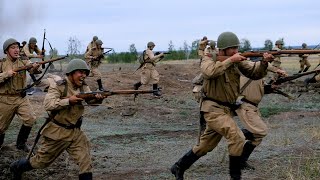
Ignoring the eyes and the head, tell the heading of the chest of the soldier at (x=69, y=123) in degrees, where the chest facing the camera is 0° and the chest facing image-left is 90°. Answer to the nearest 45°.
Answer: approximately 315°

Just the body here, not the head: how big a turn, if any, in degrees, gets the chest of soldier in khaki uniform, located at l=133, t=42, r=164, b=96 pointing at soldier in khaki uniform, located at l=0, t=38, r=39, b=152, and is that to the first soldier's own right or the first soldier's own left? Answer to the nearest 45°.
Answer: approximately 90° to the first soldier's own right

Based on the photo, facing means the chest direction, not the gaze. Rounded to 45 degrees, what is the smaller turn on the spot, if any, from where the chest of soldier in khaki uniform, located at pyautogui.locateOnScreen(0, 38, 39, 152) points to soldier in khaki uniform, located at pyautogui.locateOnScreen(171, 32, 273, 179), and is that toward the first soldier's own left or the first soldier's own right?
0° — they already face them

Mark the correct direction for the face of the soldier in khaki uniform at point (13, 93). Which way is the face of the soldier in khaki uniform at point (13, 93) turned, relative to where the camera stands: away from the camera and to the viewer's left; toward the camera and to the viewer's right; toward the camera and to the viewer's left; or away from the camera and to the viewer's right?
toward the camera and to the viewer's right
